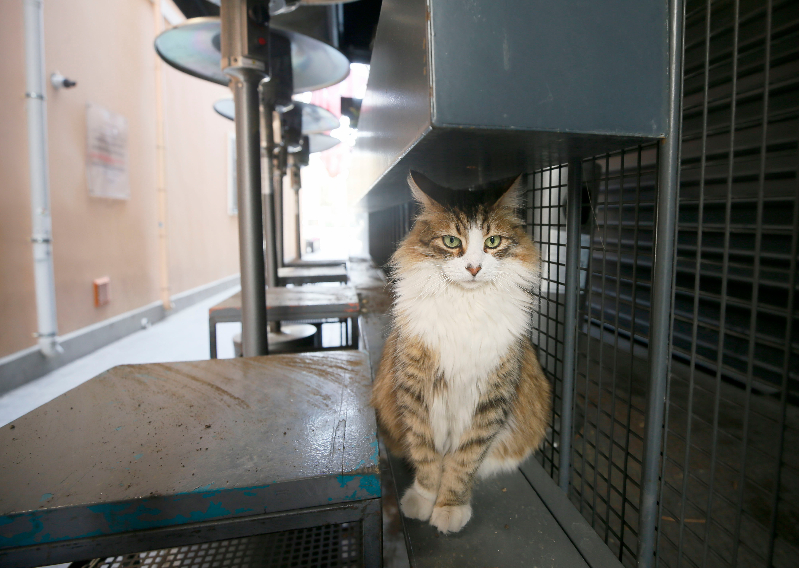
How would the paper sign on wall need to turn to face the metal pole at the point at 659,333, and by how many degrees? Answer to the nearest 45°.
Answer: approximately 45° to its right

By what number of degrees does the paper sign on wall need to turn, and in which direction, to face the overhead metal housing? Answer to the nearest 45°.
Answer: approximately 45° to its right

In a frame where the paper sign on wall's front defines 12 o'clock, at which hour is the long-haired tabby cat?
The long-haired tabby cat is roughly at 1 o'clock from the paper sign on wall.

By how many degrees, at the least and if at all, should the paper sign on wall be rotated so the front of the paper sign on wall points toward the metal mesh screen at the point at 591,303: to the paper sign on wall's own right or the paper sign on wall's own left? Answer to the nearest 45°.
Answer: approximately 45° to the paper sign on wall's own right

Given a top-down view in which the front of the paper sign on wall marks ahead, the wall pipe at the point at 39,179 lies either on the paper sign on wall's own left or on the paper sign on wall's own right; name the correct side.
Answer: on the paper sign on wall's own right

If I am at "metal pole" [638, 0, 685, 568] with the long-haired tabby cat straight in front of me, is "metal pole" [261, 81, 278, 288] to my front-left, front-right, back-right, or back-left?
front-right

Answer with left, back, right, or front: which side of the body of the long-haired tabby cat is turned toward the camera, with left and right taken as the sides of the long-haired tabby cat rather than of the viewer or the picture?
front

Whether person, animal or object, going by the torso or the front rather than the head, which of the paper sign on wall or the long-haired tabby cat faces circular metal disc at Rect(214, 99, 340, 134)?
the paper sign on wall

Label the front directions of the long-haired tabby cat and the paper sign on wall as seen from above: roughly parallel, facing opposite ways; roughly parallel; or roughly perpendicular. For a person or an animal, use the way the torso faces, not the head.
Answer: roughly perpendicular

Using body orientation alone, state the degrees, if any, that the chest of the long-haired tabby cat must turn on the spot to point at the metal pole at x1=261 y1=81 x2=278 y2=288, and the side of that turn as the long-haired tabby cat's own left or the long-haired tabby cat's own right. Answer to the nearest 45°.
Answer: approximately 135° to the long-haired tabby cat's own right

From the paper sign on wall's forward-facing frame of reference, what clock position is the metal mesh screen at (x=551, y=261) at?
The metal mesh screen is roughly at 1 o'clock from the paper sign on wall.

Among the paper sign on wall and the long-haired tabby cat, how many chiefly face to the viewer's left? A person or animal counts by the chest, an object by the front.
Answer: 0

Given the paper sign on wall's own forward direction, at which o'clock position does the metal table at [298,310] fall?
The metal table is roughly at 1 o'clock from the paper sign on wall.
